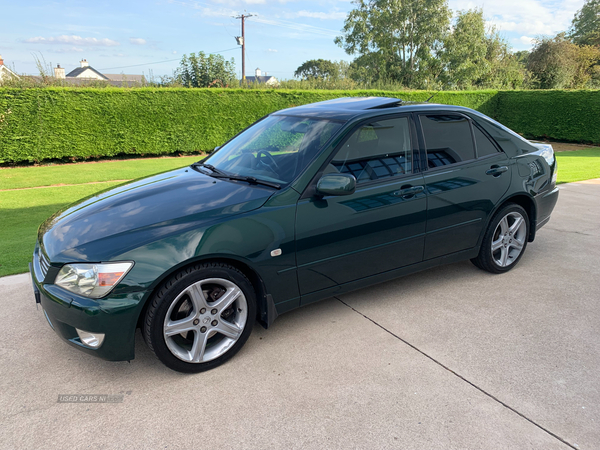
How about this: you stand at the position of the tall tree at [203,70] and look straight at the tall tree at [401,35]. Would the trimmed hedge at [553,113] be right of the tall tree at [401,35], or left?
right

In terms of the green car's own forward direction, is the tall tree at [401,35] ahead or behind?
behind

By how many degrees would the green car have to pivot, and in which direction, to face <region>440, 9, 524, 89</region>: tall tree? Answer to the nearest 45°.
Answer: approximately 135° to its right

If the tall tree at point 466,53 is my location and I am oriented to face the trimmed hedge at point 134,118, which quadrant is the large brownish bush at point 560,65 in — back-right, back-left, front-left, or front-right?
back-left

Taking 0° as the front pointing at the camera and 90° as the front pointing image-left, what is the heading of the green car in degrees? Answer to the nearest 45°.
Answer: approximately 45°

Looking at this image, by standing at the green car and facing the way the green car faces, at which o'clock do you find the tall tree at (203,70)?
The tall tree is roughly at 4 o'clock from the green car.
